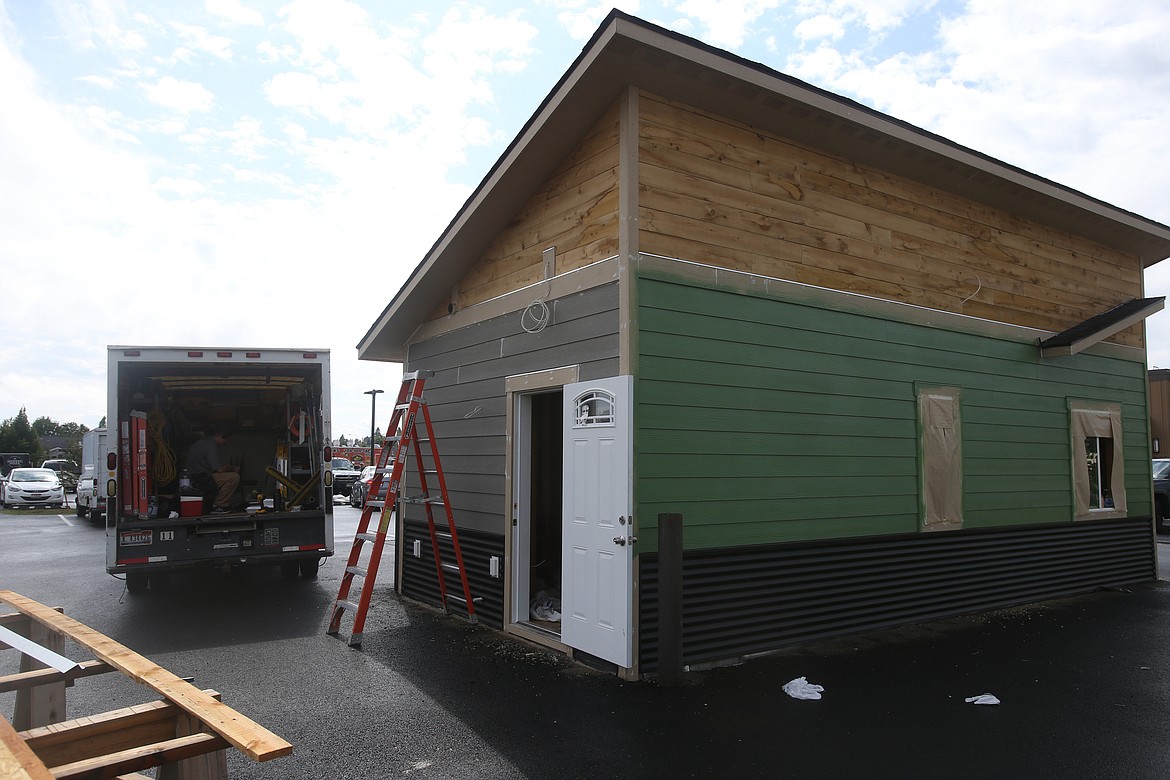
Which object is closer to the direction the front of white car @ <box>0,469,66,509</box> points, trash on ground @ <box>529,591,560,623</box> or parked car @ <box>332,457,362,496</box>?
the trash on ground

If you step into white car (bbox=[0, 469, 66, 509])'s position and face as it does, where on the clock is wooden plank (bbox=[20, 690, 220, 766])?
The wooden plank is roughly at 12 o'clock from the white car.

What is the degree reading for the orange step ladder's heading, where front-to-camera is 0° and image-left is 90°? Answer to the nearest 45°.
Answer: approximately 45°

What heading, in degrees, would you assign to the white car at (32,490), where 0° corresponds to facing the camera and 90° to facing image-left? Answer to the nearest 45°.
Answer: approximately 0°

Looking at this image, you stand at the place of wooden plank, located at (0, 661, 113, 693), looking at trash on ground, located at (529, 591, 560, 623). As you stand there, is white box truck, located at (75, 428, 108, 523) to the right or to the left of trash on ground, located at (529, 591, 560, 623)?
left

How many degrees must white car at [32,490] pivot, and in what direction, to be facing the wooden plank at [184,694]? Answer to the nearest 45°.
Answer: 0° — it already faces it

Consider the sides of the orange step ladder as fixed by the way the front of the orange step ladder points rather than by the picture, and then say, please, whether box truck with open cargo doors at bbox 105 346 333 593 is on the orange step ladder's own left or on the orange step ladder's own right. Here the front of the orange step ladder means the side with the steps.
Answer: on the orange step ladder's own right
